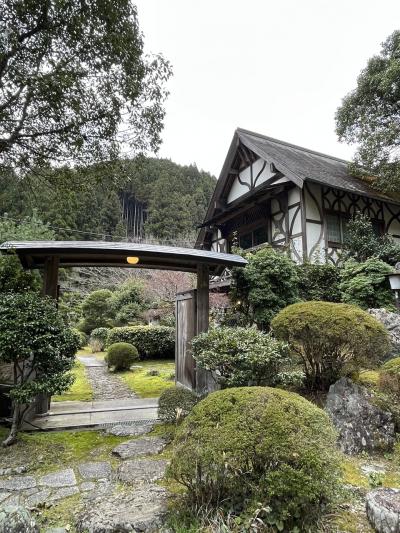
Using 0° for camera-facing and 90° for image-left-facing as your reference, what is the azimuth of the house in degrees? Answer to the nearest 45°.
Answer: approximately 45°

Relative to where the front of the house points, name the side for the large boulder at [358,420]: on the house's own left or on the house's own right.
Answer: on the house's own left

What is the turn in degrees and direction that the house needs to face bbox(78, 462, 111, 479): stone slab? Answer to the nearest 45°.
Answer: approximately 45° to its left

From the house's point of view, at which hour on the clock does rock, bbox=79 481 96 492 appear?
The rock is roughly at 11 o'clock from the house.

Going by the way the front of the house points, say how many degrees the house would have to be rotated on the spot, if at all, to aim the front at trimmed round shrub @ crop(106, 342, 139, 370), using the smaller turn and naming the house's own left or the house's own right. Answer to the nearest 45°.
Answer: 0° — it already faces it

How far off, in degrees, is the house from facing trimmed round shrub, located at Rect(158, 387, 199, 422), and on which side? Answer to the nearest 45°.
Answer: approximately 45° to its left
